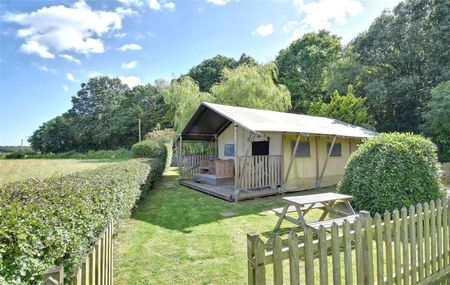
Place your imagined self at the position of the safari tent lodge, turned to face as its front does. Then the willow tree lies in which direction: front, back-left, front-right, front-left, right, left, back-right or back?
back-right

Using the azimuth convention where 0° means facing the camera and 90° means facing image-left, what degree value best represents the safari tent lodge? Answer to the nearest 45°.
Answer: approximately 45°

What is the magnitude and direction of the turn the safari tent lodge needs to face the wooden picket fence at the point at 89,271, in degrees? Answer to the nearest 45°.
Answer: approximately 45° to its left

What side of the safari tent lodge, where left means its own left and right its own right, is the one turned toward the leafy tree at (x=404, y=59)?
back

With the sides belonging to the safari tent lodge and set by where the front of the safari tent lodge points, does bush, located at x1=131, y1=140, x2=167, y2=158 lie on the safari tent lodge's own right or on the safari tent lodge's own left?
on the safari tent lodge's own right

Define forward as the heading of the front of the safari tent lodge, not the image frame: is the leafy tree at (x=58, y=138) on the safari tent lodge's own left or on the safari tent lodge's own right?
on the safari tent lodge's own right

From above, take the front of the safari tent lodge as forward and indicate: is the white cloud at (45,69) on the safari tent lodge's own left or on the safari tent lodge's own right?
on the safari tent lodge's own right

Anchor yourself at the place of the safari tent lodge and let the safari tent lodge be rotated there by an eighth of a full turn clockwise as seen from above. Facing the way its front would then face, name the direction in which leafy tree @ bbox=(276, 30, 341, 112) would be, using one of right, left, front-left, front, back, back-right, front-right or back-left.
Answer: right

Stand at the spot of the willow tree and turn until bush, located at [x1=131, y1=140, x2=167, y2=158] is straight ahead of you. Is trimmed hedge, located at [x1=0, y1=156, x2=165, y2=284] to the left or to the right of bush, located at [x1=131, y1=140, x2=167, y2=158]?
left

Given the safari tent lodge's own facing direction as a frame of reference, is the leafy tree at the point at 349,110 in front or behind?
behind
